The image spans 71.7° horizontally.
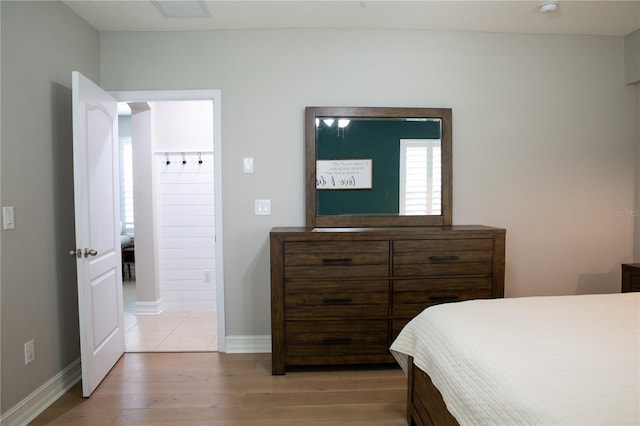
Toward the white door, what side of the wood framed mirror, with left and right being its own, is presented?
right

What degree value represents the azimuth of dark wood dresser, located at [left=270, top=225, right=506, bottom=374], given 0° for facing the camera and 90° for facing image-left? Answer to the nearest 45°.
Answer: approximately 0°

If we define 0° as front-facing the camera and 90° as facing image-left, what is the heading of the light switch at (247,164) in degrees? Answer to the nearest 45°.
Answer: approximately 0°

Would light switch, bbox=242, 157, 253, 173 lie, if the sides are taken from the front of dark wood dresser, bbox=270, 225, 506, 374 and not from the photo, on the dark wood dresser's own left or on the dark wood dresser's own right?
on the dark wood dresser's own right

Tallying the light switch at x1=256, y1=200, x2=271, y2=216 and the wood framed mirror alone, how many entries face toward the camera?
2

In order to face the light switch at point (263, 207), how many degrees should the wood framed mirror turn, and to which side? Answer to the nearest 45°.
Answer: approximately 90° to its right
